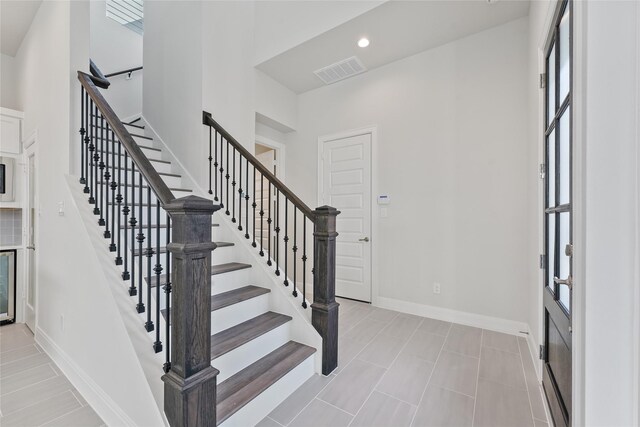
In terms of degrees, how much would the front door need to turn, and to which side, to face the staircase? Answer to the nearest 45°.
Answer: approximately 45° to its left

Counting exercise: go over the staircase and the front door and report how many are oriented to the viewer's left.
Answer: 1

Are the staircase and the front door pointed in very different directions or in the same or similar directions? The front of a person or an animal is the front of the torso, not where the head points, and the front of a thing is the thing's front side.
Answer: very different directions

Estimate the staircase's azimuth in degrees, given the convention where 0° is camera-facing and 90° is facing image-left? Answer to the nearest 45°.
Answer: approximately 315°

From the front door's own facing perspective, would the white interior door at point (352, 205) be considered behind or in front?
in front

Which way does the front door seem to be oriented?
to the viewer's left
